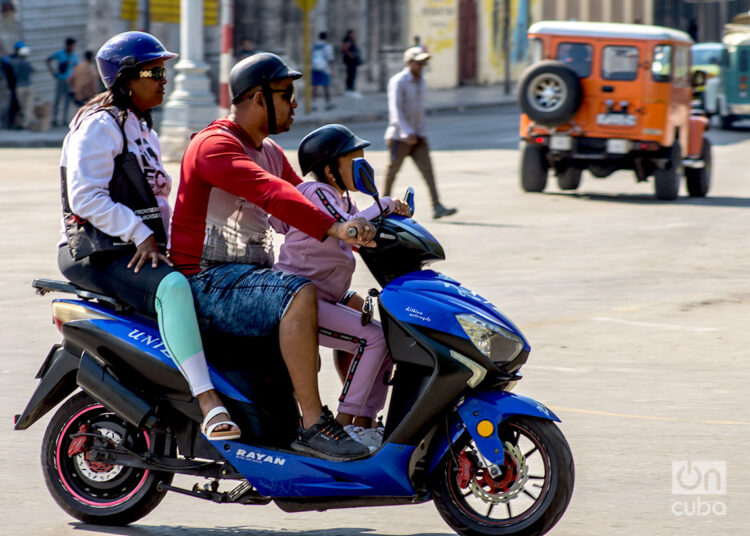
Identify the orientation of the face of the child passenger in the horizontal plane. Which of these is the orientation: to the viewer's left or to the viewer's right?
to the viewer's right

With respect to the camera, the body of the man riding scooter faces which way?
to the viewer's right

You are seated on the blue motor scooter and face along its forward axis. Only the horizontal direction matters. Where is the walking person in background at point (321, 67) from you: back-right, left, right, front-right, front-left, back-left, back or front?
left

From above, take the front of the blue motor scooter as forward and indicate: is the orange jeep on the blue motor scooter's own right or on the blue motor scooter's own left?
on the blue motor scooter's own left

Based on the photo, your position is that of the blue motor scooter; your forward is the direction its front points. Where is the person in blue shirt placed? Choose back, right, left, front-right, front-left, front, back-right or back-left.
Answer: left

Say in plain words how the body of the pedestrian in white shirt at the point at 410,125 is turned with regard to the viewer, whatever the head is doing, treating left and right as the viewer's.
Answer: facing to the right of the viewer

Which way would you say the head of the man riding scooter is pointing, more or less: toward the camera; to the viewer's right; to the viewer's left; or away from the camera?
to the viewer's right

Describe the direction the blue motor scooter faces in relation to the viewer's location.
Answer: facing to the right of the viewer

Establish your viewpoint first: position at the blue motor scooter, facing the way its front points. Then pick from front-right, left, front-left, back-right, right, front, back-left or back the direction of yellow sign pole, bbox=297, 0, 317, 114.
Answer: left

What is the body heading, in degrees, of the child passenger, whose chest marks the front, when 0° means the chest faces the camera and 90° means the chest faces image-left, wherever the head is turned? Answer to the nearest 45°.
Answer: approximately 270°

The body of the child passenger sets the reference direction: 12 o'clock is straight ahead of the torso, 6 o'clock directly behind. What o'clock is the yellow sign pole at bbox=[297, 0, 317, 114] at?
The yellow sign pole is roughly at 9 o'clock from the child passenger.
